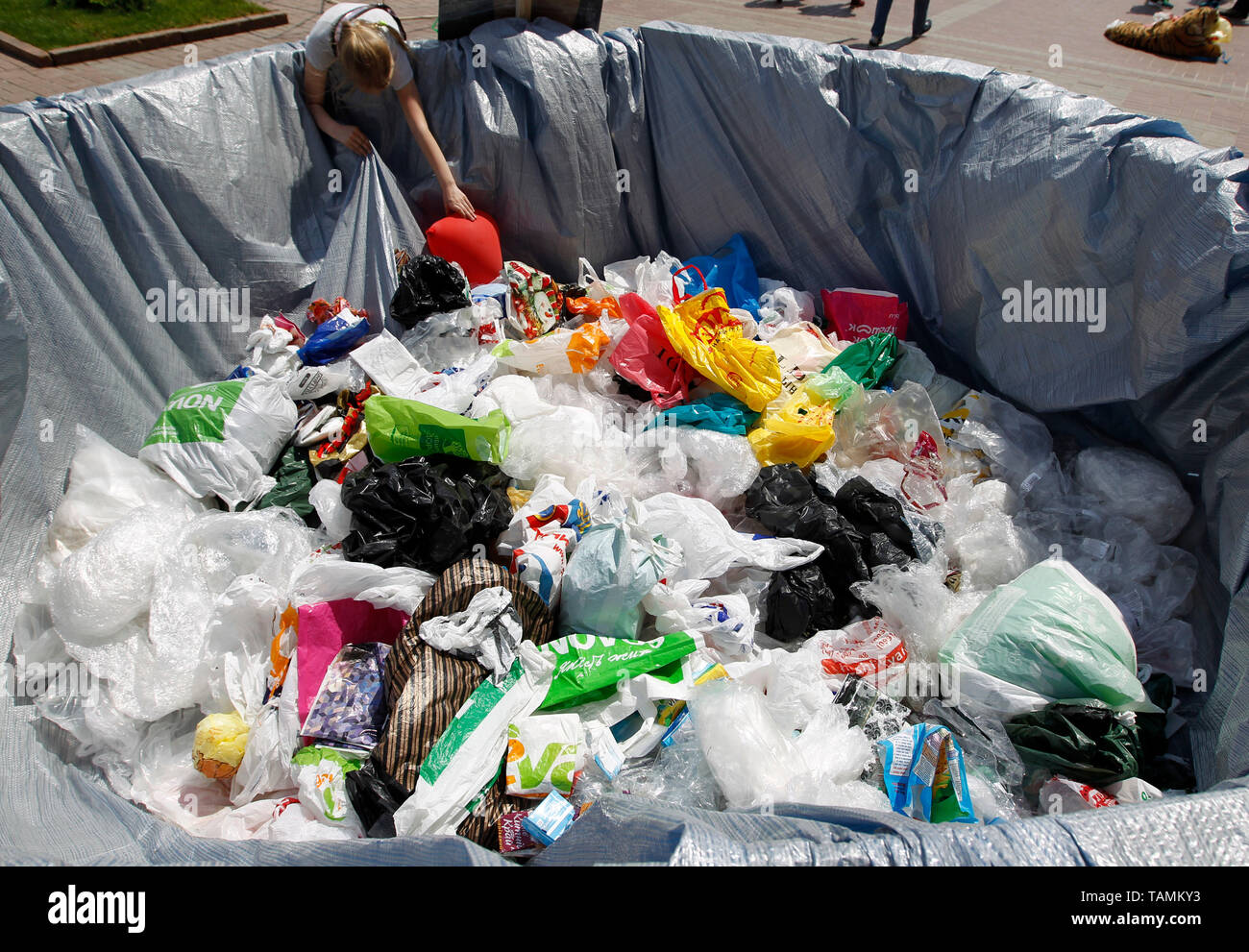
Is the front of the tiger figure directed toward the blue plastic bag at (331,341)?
no

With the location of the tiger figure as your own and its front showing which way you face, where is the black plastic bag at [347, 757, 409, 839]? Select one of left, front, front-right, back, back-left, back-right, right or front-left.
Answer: right

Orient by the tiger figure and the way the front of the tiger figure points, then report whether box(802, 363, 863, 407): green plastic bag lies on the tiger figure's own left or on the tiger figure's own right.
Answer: on the tiger figure's own right

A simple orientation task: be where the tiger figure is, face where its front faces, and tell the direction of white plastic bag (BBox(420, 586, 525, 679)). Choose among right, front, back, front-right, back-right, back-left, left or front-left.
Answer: right

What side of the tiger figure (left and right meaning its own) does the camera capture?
right

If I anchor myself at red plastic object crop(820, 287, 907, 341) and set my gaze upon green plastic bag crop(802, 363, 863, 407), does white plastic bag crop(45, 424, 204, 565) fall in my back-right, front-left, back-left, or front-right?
front-right

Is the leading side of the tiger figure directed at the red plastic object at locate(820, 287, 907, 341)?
no

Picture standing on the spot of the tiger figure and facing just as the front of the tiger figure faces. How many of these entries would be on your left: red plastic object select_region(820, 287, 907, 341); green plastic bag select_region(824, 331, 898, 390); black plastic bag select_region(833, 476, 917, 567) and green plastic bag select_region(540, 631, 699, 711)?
0

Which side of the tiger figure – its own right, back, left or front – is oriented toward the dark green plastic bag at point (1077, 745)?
right

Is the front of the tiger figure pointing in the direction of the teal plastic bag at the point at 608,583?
no

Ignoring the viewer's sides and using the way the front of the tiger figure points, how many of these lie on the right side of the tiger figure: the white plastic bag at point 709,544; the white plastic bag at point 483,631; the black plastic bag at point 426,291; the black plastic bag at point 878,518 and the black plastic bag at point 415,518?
5

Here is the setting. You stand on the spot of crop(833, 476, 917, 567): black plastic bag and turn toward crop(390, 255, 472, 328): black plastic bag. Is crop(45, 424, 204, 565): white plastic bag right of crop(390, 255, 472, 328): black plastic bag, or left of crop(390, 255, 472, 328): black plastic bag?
left

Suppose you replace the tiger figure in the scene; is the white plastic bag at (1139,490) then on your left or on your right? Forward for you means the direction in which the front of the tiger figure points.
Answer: on your right

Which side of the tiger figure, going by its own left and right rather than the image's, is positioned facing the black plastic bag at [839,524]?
right

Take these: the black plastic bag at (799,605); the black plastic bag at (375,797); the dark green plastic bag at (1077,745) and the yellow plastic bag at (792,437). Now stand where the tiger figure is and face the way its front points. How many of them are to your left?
0

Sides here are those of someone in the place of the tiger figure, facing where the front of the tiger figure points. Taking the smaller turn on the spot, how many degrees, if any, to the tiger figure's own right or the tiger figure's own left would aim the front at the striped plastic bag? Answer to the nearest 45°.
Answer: approximately 90° to the tiger figure's own right

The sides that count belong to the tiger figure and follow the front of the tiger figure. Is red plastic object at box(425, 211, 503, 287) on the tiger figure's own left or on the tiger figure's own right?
on the tiger figure's own right

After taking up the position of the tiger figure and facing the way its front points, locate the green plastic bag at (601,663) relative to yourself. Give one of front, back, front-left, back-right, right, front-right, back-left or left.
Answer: right

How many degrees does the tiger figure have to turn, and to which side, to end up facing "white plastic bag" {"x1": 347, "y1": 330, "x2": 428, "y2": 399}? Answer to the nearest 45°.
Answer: approximately 90° to its right
